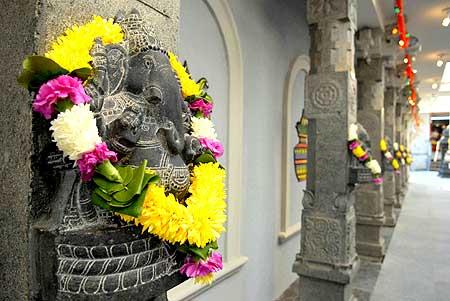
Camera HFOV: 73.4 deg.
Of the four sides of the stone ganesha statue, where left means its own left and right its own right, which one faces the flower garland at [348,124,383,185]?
left

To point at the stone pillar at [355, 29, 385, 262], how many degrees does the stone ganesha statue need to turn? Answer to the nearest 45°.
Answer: approximately 90° to its left

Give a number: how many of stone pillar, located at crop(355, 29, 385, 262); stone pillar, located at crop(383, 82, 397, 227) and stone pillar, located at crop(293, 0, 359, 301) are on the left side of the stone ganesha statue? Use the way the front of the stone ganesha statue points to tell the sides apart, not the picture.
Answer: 3

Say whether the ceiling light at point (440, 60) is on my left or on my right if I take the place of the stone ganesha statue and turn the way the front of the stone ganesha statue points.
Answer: on my left

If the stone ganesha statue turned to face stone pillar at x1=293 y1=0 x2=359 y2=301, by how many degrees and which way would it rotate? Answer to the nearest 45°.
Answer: approximately 90° to its left

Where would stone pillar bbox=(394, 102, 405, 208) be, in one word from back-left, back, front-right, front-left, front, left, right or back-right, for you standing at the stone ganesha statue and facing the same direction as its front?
left

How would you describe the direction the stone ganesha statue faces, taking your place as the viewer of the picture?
facing the viewer and to the right of the viewer

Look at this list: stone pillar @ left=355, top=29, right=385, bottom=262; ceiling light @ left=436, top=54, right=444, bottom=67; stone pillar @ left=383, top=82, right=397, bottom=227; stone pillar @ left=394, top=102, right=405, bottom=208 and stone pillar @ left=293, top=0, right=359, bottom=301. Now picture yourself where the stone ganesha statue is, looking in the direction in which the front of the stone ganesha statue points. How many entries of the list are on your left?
5

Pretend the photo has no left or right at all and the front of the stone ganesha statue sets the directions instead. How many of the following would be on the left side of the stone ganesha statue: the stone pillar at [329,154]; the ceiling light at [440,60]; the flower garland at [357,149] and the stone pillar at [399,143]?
4
